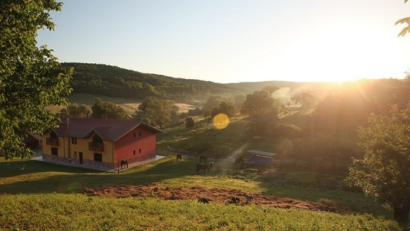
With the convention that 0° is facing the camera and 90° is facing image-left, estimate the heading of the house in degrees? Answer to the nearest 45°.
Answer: approximately 45°

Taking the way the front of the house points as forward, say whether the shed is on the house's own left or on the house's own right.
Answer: on the house's own left

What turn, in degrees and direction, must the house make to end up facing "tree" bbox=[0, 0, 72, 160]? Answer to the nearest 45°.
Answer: approximately 45° to its left

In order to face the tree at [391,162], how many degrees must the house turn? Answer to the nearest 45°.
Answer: approximately 90° to its left

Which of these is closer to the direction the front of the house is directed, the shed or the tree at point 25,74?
the tree

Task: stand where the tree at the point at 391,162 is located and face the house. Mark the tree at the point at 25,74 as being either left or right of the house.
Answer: left
